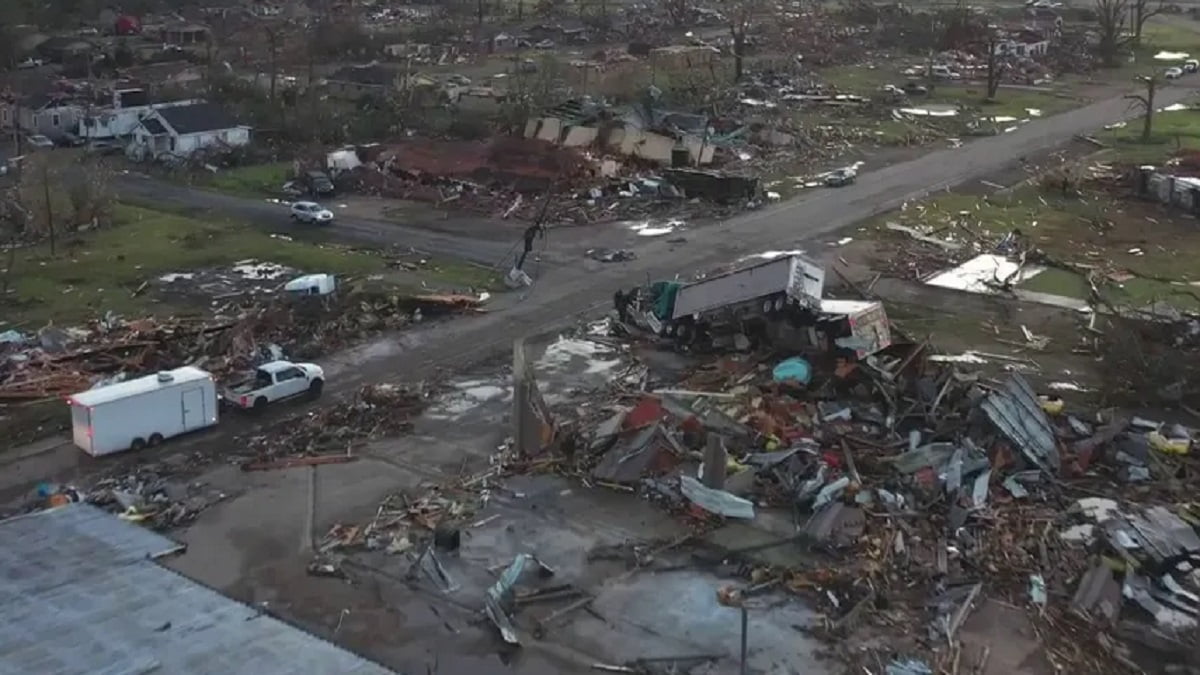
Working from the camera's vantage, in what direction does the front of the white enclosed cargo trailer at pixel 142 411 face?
facing away from the viewer and to the right of the viewer

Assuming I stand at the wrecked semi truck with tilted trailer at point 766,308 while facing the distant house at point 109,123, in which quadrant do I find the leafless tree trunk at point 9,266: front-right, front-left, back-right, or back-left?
front-left

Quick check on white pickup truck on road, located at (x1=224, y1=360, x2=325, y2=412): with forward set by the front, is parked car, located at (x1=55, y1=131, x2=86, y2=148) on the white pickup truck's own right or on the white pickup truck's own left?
on the white pickup truck's own left

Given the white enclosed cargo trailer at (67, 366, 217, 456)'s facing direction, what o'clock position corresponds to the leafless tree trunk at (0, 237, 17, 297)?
The leafless tree trunk is roughly at 10 o'clock from the white enclosed cargo trailer.

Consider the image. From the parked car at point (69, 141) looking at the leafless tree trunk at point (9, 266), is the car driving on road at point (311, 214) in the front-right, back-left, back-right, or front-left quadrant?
front-left

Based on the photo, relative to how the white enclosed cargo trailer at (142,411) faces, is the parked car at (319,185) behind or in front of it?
in front

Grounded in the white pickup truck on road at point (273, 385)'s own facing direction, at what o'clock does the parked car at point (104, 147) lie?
The parked car is roughly at 10 o'clock from the white pickup truck on road.

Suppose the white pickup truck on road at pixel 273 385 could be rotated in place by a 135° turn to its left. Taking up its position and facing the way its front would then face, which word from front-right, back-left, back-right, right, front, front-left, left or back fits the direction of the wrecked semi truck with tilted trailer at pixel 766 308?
back

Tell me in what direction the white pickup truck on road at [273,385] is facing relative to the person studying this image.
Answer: facing away from the viewer and to the right of the viewer

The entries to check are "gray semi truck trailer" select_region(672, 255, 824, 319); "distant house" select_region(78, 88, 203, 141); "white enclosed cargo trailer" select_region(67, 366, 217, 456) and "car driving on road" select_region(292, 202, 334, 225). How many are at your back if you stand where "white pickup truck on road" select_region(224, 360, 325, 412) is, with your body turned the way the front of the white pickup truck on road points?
1

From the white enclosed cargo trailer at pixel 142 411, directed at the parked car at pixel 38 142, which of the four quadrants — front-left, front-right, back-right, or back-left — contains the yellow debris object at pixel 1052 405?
back-right

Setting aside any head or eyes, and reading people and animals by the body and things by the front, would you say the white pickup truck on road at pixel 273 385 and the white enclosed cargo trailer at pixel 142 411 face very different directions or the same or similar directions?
same or similar directions

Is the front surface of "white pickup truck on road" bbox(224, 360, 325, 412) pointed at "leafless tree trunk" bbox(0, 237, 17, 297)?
no

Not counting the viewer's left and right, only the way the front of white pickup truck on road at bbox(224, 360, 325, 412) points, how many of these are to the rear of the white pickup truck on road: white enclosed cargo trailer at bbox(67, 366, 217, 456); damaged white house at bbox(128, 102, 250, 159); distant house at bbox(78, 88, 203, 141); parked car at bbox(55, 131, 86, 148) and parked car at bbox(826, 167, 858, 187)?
1

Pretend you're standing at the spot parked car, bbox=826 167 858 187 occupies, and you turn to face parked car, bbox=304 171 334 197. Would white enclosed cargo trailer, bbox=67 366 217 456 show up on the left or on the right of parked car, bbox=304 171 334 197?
left

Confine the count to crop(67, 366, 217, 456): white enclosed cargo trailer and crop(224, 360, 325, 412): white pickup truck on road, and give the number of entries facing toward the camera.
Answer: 0

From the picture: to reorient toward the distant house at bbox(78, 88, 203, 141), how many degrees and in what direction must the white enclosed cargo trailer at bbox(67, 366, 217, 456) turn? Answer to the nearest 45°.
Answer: approximately 45° to its left

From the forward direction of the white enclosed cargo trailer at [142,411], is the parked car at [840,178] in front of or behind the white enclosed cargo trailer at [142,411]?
in front
